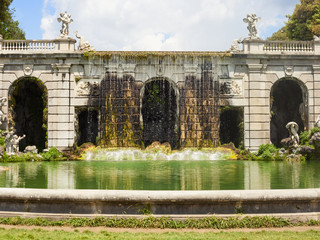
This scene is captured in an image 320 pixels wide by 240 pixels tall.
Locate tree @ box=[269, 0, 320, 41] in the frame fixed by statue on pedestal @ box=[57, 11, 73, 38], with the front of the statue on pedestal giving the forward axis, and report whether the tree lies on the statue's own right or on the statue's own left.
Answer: on the statue's own left

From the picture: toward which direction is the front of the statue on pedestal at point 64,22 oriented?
toward the camera

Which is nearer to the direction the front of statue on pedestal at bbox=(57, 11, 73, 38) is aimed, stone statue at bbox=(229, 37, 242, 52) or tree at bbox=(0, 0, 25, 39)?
the stone statue

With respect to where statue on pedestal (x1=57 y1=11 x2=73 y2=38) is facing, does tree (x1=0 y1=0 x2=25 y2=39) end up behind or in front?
behind

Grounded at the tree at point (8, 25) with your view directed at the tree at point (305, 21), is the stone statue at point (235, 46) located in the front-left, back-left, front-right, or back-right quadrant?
front-right

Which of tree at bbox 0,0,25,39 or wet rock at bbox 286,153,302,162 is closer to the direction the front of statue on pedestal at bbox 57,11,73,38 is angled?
the wet rock

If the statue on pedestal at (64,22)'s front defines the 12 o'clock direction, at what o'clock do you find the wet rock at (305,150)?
The wet rock is roughly at 10 o'clock from the statue on pedestal.

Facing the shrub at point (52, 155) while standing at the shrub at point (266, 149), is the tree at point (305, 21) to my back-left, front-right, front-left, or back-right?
back-right

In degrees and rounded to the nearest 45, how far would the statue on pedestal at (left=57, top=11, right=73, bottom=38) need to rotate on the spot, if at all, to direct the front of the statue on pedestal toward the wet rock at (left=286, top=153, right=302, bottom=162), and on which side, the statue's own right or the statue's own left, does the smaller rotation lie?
approximately 45° to the statue's own left
